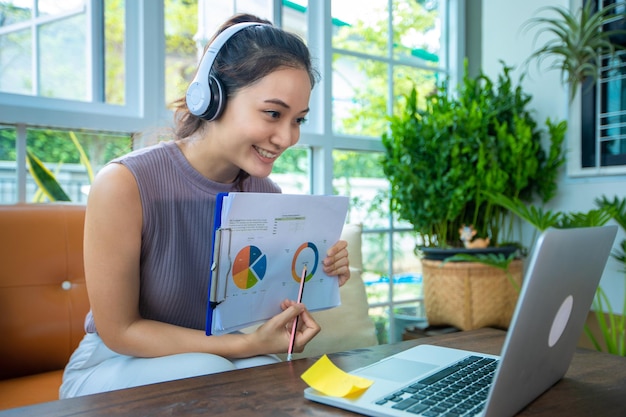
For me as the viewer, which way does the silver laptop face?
facing away from the viewer and to the left of the viewer

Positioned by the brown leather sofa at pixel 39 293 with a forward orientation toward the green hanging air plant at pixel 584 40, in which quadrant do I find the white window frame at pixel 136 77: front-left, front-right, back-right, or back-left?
front-left

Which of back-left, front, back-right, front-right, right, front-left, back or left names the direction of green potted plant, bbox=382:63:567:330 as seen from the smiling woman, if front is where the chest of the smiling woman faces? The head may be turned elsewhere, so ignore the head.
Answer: left

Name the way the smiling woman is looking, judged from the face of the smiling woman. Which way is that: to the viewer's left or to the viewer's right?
to the viewer's right

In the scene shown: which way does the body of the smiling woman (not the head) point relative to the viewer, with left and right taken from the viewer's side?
facing the viewer and to the right of the viewer

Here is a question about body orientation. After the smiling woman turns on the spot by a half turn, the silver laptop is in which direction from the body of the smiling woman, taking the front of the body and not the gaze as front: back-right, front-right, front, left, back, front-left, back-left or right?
back

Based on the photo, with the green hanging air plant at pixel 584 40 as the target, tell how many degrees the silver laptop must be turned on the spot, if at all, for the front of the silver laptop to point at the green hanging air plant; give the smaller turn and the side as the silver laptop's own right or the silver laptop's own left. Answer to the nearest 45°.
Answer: approximately 45° to the silver laptop's own right

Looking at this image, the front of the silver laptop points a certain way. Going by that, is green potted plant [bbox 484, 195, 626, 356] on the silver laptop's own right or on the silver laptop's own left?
on the silver laptop's own right

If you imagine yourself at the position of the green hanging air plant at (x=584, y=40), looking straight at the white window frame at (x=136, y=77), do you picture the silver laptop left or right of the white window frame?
left
